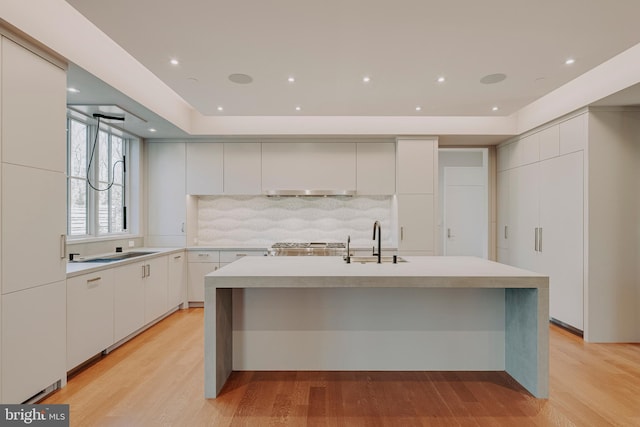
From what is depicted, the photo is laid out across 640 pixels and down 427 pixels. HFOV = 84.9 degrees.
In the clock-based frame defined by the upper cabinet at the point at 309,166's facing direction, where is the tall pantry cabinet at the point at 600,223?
The tall pantry cabinet is roughly at 10 o'clock from the upper cabinet.

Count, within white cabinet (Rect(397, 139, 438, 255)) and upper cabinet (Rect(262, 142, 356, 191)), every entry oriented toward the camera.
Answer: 2

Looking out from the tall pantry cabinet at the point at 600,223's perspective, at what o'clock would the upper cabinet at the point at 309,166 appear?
The upper cabinet is roughly at 1 o'clock from the tall pantry cabinet.

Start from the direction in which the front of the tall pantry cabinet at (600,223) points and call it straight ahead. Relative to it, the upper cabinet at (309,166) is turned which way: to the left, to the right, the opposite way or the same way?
to the left

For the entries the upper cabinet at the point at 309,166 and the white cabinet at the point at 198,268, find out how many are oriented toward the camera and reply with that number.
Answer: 2

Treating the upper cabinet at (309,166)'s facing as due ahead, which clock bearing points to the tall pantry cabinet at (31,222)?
The tall pantry cabinet is roughly at 1 o'clock from the upper cabinet.

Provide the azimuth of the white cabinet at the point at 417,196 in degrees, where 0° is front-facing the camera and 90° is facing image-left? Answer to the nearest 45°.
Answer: approximately 0°

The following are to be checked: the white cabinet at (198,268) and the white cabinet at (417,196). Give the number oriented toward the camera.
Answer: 2

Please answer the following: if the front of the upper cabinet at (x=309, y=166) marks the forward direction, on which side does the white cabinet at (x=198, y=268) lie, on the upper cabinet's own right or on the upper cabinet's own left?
on the upper cabinet's own right

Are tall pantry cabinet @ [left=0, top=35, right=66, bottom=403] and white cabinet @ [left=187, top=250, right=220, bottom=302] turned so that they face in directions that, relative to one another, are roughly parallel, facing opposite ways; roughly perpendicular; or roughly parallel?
roughly perpendicular
